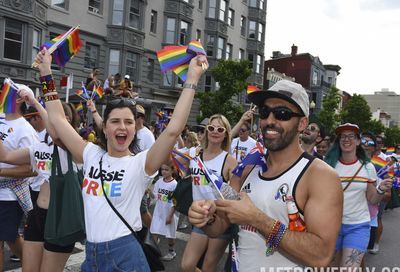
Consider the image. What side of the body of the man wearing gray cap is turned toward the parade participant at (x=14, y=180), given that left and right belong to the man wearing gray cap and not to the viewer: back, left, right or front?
right

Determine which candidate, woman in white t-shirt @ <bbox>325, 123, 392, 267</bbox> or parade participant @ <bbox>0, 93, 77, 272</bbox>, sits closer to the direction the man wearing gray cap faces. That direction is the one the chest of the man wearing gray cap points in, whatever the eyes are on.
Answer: the parade participant

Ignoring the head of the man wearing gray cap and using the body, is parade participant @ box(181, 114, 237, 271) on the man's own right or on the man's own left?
on the man's own right

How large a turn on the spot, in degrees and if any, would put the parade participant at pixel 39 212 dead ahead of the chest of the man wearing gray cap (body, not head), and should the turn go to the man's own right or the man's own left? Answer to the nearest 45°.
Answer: approximately 90° to the man's own right

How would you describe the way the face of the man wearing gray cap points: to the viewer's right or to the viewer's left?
to the viewer's left

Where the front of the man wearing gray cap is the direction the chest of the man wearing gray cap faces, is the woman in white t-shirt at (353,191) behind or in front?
behind

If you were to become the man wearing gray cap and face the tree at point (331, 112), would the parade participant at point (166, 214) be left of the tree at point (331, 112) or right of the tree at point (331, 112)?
left

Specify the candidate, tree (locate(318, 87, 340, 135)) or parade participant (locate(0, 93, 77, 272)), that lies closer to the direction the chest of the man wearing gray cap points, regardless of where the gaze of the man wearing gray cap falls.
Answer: the parade participant

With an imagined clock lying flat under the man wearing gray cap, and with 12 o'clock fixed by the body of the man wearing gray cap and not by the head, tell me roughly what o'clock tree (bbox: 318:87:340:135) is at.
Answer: The tree is roughly at 5 o'clock from the man wearing gray cap.

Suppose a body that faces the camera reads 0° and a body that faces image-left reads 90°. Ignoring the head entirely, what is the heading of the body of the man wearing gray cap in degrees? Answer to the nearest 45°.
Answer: approximately 45°

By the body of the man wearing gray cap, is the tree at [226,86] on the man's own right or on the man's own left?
on the man's own right

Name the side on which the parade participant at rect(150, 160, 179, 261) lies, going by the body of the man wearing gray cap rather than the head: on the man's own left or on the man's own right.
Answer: on the man's own right
